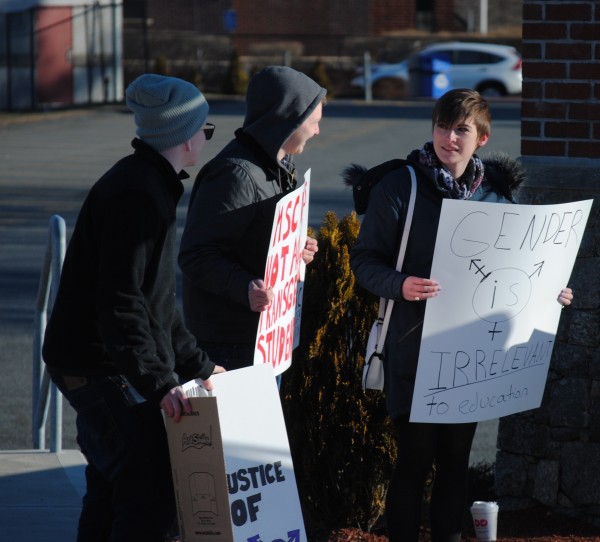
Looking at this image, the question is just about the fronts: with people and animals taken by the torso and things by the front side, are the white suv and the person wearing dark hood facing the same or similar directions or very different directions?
very different directions

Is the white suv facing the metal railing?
no

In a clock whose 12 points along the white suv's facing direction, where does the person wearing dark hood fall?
The person wearing dark hood is roughly at 9 o'clock from the white suv.

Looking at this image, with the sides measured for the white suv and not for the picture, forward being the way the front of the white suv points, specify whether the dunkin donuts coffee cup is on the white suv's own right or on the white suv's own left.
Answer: on the white suv's own left

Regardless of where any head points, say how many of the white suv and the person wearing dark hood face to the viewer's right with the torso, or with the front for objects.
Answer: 1

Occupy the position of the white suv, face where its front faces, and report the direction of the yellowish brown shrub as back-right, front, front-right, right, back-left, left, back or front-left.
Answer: left

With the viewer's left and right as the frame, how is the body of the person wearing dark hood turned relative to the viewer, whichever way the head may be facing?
facing to the right of the viewer

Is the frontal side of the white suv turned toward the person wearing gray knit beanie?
no

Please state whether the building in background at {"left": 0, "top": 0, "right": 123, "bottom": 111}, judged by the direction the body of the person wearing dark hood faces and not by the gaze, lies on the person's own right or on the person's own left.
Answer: on the person's own left

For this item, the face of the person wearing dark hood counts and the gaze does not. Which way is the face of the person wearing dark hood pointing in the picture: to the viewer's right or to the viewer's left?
to the viewer's right

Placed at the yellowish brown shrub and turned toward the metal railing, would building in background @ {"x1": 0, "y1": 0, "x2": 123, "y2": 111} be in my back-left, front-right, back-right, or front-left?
front-right

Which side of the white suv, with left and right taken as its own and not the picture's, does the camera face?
left
